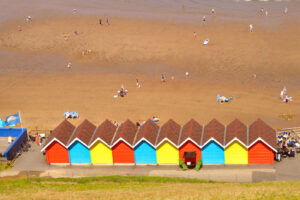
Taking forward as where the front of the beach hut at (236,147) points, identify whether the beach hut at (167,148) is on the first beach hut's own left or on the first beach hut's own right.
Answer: on the first beach hut's own right

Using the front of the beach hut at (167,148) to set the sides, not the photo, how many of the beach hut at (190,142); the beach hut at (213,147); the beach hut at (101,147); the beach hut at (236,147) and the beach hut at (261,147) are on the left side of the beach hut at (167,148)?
4

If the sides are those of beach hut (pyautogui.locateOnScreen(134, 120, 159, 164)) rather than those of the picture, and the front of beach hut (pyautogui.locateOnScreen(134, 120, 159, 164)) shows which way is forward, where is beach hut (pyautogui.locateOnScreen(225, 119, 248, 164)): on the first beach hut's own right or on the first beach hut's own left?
on the first beach hut's own left

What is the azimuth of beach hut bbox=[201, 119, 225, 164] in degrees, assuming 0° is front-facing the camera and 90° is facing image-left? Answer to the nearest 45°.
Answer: approximately 0°

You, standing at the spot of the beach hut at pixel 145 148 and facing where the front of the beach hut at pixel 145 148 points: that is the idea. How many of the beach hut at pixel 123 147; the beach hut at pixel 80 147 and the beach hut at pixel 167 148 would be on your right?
2

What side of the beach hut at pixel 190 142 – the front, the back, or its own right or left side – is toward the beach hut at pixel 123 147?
right

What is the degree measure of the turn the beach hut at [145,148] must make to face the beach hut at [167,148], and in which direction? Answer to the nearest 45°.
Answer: approximately 90° to its left

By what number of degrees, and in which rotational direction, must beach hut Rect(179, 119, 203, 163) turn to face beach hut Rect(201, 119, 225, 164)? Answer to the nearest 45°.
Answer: approximately 90° to its left

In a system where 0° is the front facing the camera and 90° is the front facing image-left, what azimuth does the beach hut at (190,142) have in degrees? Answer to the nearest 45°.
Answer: approximately 0°

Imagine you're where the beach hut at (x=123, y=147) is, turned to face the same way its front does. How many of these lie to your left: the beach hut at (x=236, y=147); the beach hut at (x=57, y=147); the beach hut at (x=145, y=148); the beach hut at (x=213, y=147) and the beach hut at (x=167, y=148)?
4

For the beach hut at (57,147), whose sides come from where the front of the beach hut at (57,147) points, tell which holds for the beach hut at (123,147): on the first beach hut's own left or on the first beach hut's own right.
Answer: on the first beach hut's own left
